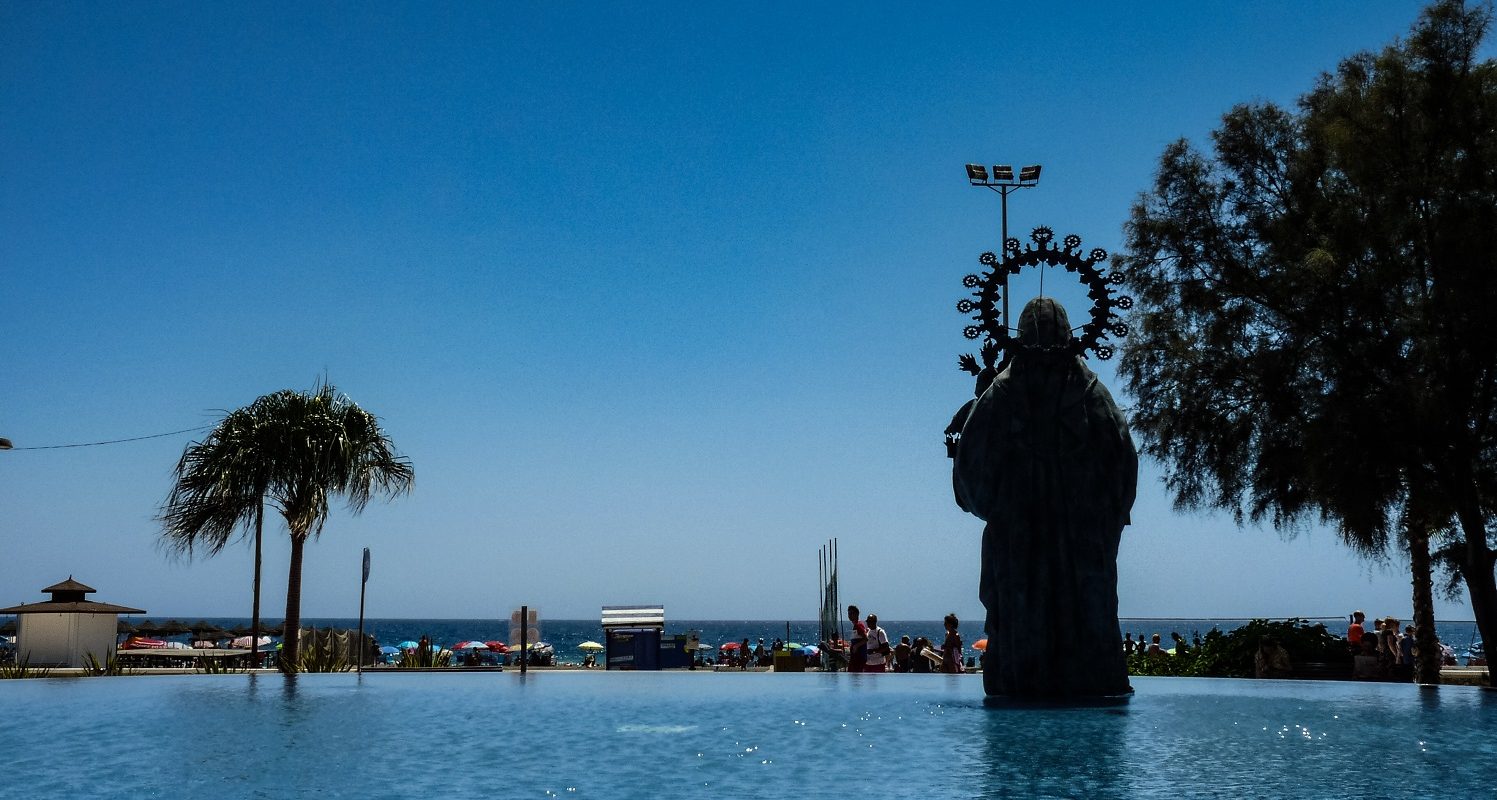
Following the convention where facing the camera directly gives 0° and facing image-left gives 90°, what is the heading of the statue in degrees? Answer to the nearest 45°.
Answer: approximately 180°

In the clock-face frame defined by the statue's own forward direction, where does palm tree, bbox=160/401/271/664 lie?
The palm tree is roughly at 10 o'clock from the statue.

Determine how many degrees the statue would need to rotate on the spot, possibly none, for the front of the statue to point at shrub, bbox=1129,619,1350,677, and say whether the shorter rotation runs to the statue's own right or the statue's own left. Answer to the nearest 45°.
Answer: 0° — it already faces it

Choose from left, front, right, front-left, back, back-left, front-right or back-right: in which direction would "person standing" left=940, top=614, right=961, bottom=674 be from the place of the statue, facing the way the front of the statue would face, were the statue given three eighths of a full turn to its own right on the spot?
back-left

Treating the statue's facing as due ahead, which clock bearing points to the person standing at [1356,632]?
The person standing is roughly at 1 o'clock from the statue.

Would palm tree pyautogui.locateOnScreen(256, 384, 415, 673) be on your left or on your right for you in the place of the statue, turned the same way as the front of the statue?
on your left

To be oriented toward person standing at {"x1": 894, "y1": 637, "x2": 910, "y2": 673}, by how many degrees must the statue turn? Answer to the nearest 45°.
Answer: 0° — it already faces them

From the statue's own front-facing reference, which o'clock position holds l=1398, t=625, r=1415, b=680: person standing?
The person standing is roughly at 1 o'clock from the statue.
